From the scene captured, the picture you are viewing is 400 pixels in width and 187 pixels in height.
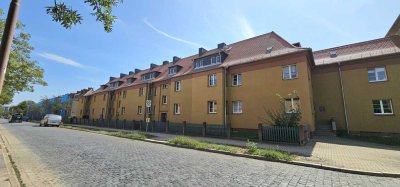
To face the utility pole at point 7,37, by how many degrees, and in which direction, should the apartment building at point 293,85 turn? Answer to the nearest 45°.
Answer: approximately 45° to its left

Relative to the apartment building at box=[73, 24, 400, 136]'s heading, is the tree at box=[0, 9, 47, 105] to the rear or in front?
in front

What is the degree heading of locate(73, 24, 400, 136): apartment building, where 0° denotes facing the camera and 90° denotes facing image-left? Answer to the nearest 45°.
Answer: approximately 45°
